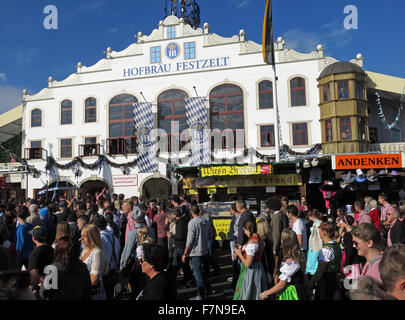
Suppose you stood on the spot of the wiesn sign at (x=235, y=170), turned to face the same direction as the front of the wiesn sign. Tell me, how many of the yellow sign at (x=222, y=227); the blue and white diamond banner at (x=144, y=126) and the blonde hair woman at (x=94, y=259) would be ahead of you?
2

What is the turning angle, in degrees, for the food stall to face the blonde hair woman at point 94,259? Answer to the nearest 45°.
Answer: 0° — it already faces them

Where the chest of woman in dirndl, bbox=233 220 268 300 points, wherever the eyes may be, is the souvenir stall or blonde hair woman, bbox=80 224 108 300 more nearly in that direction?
the blonde hair woman

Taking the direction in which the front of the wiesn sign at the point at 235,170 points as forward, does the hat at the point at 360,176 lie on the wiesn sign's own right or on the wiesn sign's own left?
on the wiesn sign's own left
